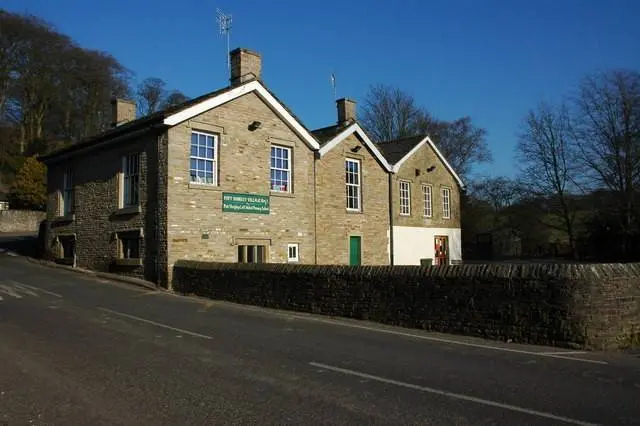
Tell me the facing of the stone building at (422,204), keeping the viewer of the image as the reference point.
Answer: facing the viewer and to the right of the viewer

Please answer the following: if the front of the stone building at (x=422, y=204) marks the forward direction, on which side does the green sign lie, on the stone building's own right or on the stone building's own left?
on the stone building's own right

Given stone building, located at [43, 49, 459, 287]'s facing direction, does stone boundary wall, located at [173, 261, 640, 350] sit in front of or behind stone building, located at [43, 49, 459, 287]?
in front
